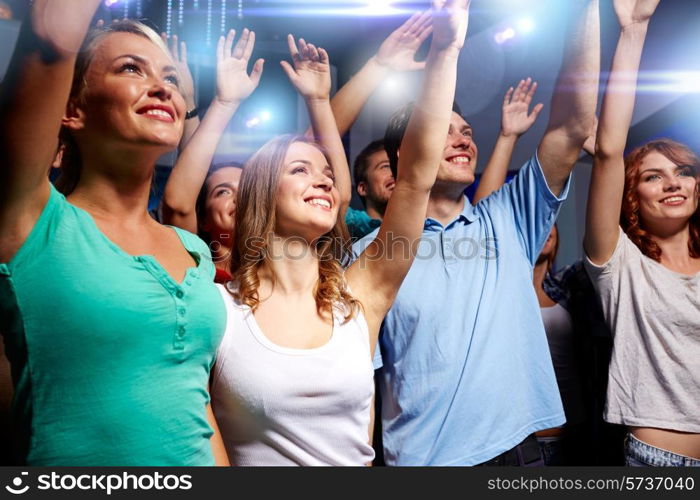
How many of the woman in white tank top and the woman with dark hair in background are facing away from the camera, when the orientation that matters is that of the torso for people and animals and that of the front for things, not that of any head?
0

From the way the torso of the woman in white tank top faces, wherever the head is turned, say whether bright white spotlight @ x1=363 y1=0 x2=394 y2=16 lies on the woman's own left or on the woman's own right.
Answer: on the woman's own left

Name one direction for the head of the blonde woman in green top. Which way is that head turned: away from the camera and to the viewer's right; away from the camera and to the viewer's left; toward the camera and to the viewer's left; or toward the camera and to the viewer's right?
toward the camera and to the viewer's right

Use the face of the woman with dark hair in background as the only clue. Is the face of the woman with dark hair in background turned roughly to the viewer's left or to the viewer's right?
to the viewer's right

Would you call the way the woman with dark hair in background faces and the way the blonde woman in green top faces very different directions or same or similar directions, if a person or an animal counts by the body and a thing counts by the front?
same or similar directions

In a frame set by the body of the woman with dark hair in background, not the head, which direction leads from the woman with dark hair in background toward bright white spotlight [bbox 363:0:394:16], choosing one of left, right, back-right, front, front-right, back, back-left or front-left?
left

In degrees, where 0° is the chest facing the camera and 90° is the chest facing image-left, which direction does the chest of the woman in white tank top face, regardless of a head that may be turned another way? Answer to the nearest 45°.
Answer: approximately 315°

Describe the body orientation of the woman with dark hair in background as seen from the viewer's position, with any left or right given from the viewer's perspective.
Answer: facing the viewer and to the right of the viewer

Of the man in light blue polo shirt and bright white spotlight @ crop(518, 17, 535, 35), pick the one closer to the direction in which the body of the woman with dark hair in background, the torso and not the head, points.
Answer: the man in light blue polo shirt
